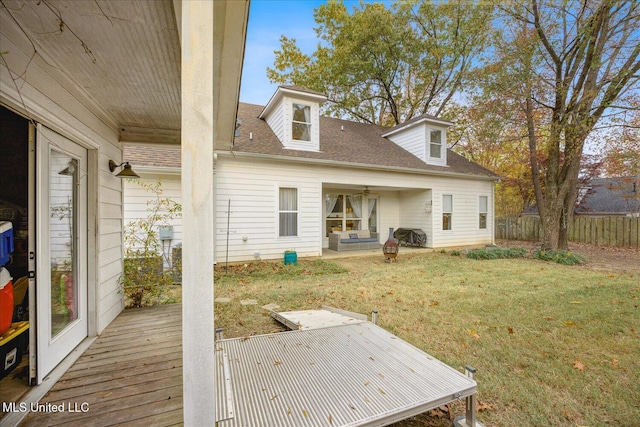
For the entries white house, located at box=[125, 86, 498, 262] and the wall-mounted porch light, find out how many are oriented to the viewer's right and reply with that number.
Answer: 1

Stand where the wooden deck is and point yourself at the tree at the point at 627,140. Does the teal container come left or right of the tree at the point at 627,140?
left

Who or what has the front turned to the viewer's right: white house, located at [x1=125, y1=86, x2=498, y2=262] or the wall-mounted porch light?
the wall-mounted porch light

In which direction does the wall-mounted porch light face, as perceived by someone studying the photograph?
facing to the right of the viewer

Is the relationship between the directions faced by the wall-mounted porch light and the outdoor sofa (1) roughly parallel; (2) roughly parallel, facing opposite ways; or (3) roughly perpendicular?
roughly perpendicular

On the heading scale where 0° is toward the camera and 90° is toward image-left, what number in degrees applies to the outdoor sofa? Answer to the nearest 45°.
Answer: approximately 315°

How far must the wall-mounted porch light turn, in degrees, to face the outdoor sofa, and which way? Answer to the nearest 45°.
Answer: approximately 45° to its left
